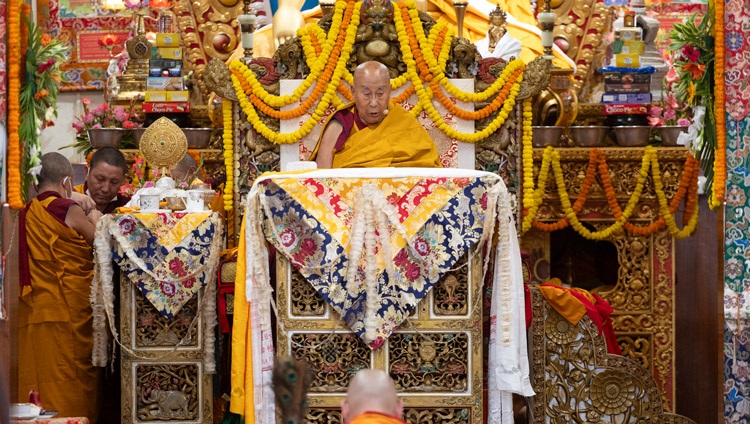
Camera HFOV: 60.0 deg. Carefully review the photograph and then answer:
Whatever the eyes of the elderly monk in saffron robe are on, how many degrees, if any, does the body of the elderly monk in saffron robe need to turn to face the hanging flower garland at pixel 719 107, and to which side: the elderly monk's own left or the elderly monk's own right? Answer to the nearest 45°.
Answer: approximately 90° to the elderly monk's own left

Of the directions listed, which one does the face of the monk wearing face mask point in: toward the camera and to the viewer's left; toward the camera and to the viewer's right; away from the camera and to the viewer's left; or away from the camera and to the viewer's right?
away from the camera and to the viewer's right

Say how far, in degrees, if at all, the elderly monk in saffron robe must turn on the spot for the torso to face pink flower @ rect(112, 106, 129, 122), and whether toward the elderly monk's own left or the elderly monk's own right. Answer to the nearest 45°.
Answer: approximately 135° to the elderly monk's own right

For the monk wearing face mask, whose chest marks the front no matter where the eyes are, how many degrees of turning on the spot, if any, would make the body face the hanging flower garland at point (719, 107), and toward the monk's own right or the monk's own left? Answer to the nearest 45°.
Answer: approximately 90° to the monk's own right

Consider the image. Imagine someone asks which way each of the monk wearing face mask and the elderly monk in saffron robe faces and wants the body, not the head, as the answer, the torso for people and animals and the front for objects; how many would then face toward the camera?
1

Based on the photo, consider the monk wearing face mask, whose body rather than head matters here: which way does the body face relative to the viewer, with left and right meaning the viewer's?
facing away from the viewer and to the right of the viewer

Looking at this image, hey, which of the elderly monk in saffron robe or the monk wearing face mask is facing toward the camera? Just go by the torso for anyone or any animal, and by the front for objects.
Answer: the elderly monk in saffron robe

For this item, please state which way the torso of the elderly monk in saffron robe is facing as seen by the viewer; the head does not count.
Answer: toward the camera

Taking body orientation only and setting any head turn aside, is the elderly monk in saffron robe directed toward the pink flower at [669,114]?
no

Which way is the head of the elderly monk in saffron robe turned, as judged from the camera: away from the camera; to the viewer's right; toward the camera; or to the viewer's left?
toward the camera
